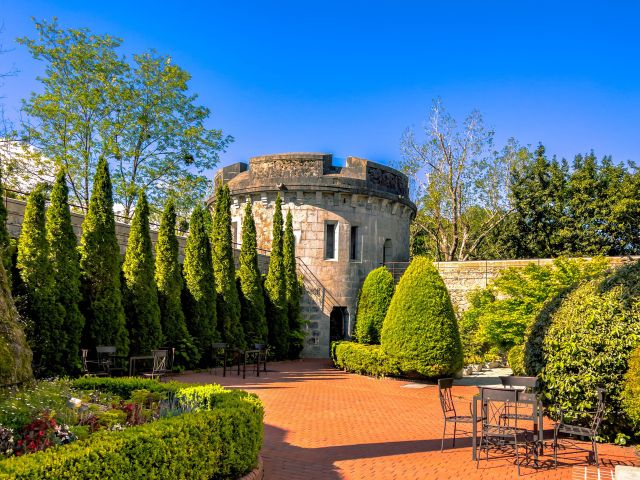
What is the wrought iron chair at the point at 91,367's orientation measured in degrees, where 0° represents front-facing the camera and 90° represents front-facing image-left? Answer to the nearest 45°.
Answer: approximately 270°

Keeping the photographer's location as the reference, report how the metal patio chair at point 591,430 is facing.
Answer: facing to the left of the viewer

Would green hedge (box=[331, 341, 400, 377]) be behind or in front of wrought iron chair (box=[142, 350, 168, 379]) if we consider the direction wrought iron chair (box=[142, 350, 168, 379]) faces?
behind

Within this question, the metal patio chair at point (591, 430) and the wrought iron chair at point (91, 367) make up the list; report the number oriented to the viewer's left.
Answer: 1

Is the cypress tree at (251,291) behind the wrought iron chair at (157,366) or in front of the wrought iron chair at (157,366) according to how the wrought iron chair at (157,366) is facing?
behind

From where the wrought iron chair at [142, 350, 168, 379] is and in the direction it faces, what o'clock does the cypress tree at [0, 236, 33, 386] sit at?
The cypress tree is roughly at 11 o'clock from the wrought iron chair.

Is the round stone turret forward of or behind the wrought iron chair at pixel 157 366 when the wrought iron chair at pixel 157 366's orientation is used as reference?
behind

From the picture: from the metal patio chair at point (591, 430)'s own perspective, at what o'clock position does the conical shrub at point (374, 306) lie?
The conical shrub is roughly at 2 o'clock from the metal patio chair.

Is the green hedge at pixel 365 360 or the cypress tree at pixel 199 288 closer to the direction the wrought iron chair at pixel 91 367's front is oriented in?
the green hedge

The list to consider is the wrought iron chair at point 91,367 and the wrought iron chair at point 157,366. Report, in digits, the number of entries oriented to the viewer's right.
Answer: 1
